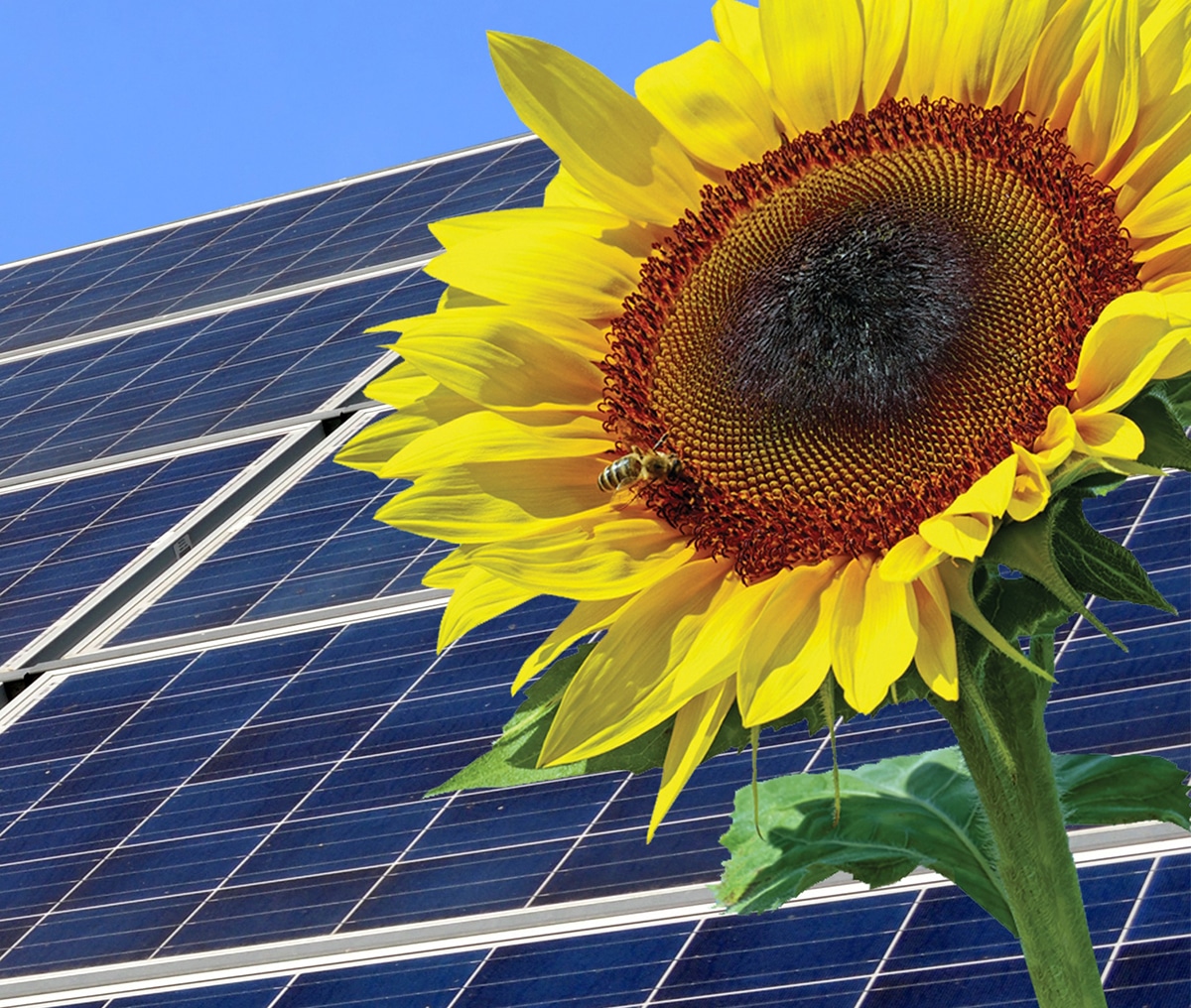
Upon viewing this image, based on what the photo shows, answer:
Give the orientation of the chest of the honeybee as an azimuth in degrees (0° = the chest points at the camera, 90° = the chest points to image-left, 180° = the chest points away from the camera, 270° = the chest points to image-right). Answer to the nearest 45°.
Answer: approximately 270°

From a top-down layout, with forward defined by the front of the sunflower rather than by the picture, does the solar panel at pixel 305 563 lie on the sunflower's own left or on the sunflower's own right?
on the sunflower's own right

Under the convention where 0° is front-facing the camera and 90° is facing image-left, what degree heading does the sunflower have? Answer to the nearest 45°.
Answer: approximately 45°

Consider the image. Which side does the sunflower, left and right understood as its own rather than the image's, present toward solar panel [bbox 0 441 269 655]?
right

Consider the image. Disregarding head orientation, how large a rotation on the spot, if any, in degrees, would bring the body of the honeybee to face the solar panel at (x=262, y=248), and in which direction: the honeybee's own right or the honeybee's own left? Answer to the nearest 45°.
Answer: approximately 90° to the honeybee's own left

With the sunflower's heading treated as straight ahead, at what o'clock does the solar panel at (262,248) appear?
The solar panel is roughly at 4 o'clock from the sunflower.

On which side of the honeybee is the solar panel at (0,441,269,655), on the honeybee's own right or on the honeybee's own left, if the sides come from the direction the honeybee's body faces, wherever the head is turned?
on the honeybee's own left
